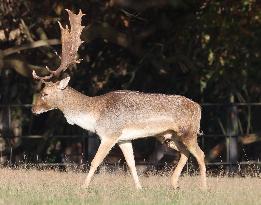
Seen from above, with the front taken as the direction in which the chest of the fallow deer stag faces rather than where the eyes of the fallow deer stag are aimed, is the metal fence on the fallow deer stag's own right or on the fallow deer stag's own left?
on the fallow deer stag's own right

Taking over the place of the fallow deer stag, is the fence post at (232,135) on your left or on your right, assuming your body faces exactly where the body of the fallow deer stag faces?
on your right

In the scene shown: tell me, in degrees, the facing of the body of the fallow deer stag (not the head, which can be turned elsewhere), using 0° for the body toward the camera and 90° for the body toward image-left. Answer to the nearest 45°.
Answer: approximately 90°
